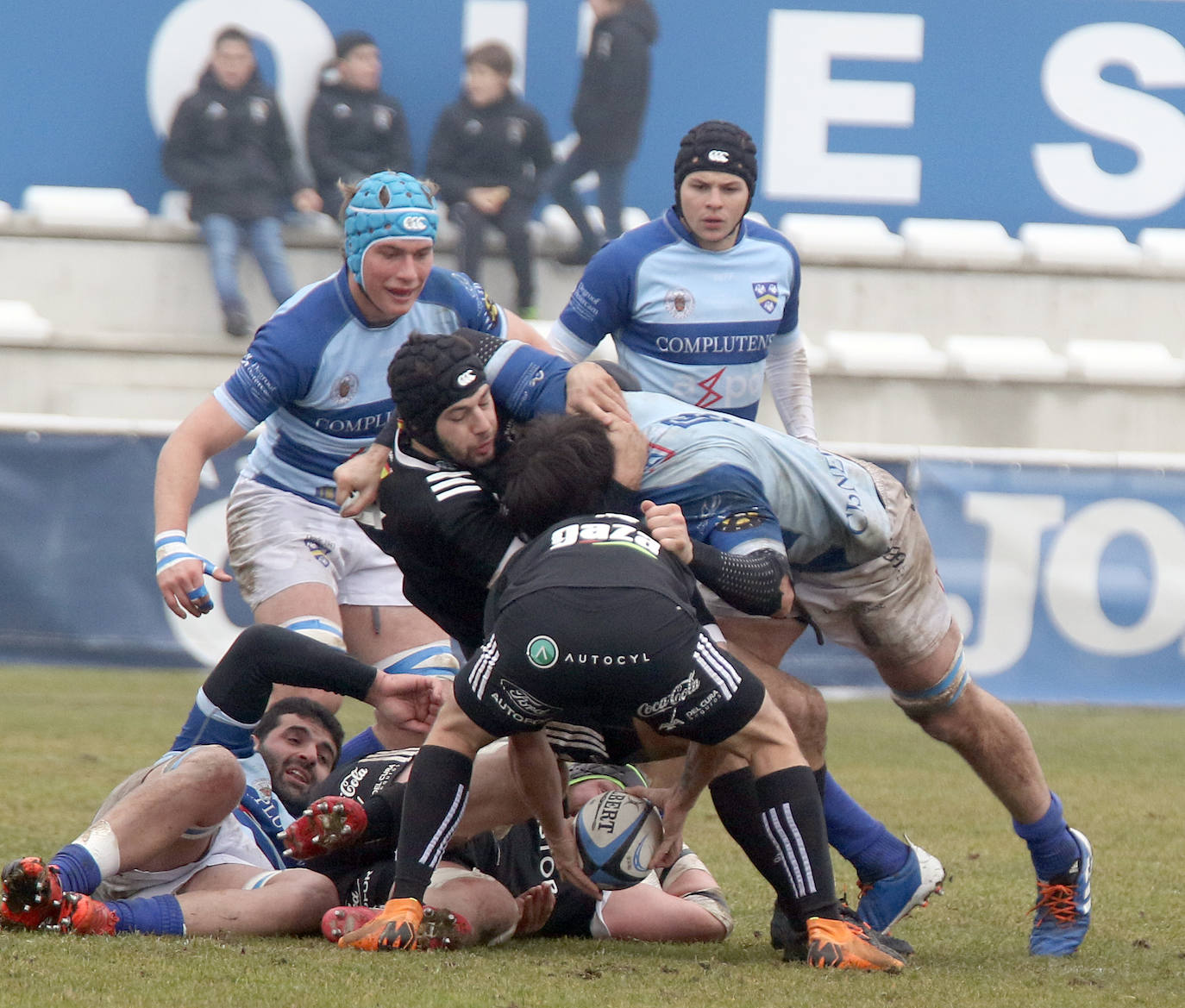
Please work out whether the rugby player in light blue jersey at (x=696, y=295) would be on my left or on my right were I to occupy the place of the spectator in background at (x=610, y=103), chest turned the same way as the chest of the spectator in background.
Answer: on my left

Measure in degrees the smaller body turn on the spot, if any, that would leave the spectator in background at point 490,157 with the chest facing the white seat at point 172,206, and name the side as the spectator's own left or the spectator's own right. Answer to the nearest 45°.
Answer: approximately 135° to the spectator's own right

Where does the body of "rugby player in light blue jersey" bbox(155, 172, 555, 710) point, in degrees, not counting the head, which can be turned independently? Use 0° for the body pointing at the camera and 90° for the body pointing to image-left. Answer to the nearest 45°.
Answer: approximately 315°

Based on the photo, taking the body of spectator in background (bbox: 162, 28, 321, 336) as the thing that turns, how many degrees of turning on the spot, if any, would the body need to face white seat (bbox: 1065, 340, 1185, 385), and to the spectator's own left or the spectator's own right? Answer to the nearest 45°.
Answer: approximately 90° to the spectator's own left

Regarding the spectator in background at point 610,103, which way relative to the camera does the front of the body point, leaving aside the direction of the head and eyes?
to the viewer's left

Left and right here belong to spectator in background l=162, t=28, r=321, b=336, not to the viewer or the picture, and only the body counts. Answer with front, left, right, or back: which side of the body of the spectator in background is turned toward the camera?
front

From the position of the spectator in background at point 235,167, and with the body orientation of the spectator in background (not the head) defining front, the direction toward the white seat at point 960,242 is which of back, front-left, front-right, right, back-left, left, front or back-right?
left

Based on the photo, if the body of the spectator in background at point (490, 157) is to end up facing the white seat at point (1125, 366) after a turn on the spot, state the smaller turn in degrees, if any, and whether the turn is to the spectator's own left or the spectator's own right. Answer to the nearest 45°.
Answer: approximately 90° to the spectator's own left

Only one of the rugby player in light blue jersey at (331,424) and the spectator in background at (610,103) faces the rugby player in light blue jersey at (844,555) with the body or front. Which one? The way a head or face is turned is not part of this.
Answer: the rugby player in light blue jersey at (331,424)

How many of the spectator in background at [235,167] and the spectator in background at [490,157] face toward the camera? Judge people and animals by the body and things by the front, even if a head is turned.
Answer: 2

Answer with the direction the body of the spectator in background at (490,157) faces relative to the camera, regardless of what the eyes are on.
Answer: toward the camera

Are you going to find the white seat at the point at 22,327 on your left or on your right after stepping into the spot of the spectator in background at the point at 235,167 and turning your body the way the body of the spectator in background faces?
on your right

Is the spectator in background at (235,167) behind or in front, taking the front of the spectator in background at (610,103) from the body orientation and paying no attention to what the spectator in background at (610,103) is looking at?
in front

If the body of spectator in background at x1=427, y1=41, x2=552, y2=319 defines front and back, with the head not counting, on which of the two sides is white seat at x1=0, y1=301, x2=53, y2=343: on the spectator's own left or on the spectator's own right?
on the spectator's own right

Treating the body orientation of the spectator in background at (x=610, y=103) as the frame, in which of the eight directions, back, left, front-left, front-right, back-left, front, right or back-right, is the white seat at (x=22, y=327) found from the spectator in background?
front
